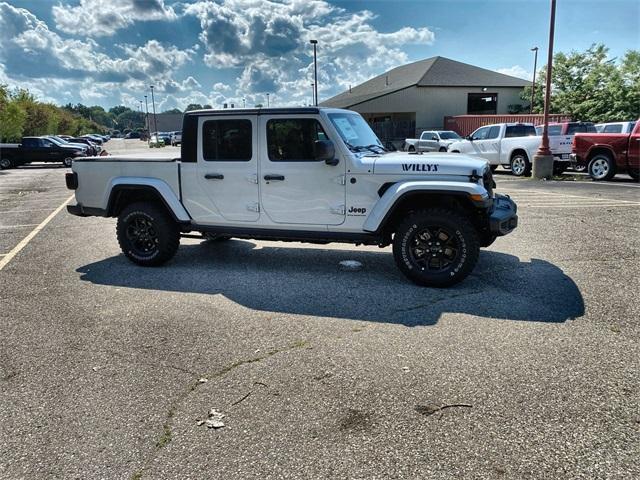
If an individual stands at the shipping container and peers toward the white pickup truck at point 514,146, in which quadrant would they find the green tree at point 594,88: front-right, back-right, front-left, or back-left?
back-left

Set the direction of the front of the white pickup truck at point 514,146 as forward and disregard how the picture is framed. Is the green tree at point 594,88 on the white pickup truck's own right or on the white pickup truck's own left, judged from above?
on the white pickup truck's own right

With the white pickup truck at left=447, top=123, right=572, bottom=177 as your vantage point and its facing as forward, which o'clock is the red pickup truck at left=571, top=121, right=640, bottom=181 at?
The red pickup truck is roughly at 6 o'clock from the white pickup truck.

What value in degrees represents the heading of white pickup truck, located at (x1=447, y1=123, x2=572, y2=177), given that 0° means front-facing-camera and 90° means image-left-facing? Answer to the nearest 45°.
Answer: approximately 135°

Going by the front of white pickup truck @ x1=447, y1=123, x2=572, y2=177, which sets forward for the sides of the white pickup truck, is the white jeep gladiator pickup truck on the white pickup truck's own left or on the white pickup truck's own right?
on the white pickup truck's own left

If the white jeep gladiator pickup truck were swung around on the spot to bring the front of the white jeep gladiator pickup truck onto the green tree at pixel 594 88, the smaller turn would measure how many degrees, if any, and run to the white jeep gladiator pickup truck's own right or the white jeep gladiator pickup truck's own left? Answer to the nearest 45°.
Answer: approximately 45° to the white jeep gladiator pickup truck's own left

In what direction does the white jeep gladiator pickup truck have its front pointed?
to the viewer's right
